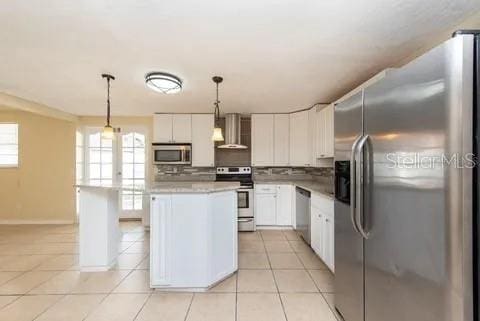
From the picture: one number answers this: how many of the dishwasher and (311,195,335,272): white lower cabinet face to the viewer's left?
2

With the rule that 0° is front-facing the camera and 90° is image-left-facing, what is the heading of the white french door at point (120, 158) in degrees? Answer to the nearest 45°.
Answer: approximately 0°

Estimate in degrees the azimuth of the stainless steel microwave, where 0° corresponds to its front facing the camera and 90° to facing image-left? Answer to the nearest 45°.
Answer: approximately 0°

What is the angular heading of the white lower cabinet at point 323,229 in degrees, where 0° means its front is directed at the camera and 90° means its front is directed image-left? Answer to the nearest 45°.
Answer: approximately 90°

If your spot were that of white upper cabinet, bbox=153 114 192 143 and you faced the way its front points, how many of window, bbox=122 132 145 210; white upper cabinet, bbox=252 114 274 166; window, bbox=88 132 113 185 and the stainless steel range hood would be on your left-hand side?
2

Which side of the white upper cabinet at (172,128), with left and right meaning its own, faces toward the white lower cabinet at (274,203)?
left

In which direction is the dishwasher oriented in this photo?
to the viewer's left

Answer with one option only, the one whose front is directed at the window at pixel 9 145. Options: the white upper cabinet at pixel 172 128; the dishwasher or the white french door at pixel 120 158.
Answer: the dishwasher

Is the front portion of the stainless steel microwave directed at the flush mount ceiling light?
yes
